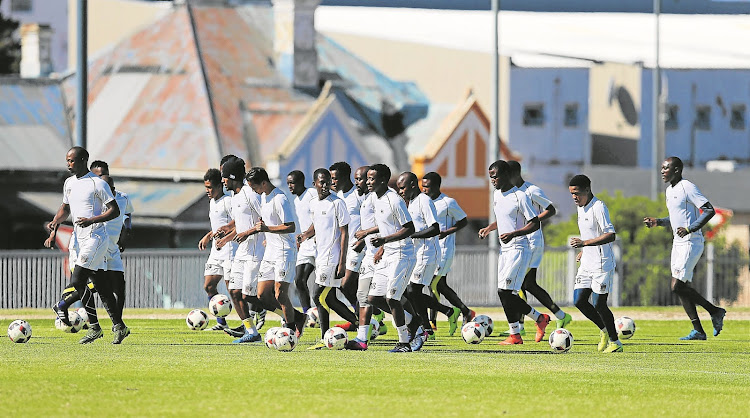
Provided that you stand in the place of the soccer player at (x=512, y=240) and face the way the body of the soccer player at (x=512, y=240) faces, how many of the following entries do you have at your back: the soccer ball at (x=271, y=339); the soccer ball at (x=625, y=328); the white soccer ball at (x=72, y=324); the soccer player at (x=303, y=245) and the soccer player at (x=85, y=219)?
1

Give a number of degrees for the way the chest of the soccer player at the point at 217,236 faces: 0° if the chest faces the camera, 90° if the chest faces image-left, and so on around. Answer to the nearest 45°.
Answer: approximately 45°

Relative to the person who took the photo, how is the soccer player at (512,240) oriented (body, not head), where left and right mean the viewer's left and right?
facing the viewer and to the left of the viewer

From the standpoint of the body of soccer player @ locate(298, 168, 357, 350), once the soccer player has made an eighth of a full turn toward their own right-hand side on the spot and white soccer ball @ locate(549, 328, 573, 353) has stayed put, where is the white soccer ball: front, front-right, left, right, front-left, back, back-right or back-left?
back

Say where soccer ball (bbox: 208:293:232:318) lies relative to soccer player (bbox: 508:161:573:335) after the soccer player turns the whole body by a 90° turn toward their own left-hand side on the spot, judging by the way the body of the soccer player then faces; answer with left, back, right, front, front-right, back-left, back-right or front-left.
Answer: right

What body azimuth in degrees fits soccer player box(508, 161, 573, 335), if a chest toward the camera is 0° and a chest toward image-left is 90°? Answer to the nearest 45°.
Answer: approximately 90°

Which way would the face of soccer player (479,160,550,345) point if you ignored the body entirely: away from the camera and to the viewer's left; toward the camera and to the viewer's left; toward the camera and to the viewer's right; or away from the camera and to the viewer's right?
toward the camera and to the viewer's left

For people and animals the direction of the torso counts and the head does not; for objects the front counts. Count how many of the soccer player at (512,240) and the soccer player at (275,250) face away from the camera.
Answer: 0

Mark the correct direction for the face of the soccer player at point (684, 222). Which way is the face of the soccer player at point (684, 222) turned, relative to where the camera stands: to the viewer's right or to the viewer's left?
to the viewer's left

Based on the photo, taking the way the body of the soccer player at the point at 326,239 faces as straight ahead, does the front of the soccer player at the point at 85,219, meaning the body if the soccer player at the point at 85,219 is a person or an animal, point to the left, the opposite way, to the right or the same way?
the same way

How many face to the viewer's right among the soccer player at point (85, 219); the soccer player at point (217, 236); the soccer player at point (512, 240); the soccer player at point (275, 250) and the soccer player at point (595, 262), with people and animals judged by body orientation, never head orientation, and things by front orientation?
0

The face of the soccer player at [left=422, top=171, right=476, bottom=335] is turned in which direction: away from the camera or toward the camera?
toward the camera

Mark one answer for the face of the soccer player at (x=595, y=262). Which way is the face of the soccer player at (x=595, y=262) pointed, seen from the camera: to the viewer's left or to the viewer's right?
to the viewer's left

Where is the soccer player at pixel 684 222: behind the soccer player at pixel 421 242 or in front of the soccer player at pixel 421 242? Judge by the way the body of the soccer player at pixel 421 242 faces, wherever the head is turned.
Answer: behind
